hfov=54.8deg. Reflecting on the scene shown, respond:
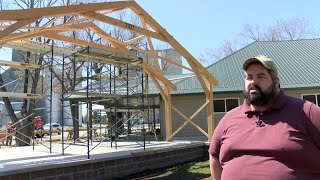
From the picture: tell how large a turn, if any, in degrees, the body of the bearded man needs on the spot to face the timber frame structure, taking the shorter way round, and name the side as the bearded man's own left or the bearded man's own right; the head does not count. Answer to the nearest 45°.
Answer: approximately 90° to the bearded man's own right

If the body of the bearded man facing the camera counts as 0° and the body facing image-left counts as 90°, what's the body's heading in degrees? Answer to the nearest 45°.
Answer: approximately 45°

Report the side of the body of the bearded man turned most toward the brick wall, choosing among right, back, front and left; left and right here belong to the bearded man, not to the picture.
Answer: right
